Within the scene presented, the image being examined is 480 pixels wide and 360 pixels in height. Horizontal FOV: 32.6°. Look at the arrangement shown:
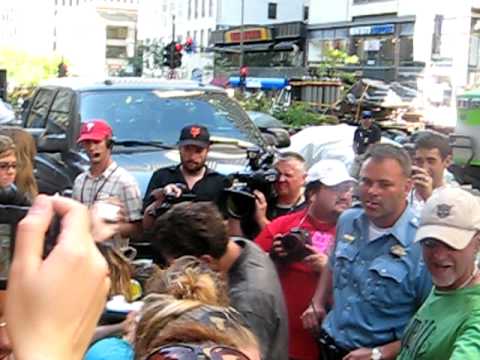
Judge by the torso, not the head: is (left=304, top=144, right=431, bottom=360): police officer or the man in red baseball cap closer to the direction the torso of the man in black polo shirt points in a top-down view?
the police officer

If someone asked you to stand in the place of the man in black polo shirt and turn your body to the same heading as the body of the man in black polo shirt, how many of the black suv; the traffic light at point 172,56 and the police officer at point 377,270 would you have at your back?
2

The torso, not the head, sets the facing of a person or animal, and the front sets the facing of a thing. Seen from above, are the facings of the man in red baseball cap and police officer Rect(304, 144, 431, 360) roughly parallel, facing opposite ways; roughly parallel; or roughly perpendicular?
roughly parallel

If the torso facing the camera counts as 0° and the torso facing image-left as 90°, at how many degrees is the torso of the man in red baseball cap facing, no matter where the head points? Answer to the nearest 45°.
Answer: approximately 45°

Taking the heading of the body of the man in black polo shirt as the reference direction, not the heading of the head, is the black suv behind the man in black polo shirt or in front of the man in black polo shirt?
behind

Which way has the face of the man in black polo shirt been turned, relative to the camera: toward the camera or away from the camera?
toward the camera

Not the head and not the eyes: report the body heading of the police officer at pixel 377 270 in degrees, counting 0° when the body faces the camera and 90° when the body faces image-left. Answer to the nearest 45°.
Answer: approximately 45°

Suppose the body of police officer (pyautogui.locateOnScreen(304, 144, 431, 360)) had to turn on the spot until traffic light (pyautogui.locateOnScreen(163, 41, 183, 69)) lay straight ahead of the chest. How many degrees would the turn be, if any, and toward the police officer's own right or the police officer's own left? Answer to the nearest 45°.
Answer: approximately 135° to the police officer's own right

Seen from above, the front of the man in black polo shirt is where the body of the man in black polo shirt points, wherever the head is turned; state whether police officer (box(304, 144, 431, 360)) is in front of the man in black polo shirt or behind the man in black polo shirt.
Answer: in front

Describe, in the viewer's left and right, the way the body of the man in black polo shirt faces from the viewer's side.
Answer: facing the viewer

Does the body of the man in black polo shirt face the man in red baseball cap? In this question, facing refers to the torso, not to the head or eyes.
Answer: no

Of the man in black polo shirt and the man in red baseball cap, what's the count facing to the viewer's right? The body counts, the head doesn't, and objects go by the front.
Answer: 0

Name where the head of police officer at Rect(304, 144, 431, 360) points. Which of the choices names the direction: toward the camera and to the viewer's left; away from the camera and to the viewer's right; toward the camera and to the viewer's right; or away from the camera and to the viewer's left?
toward the camera and to the viewer's left

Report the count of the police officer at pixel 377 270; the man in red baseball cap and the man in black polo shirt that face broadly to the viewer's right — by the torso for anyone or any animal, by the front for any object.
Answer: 0

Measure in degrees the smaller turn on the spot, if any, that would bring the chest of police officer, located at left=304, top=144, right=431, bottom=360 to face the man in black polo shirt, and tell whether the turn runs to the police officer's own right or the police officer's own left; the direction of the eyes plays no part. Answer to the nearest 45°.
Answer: approximately 90° to the police officer's own right

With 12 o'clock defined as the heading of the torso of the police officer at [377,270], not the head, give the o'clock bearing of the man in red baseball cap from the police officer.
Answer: The man in red baseball cap is roughly at 3 o'clock from the police officer.

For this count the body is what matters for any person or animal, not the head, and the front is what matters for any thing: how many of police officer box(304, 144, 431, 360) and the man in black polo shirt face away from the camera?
0
